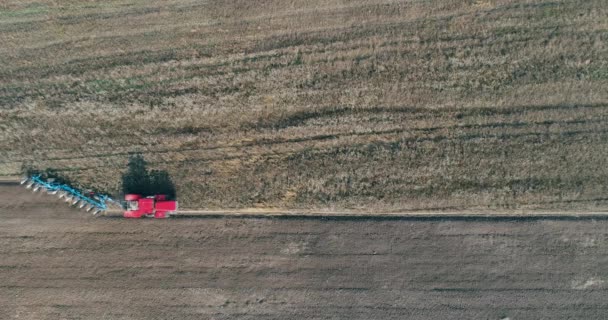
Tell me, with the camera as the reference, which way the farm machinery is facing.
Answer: facing to the right of the viewer

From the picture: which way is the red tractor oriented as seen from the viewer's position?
to the viewer's right
